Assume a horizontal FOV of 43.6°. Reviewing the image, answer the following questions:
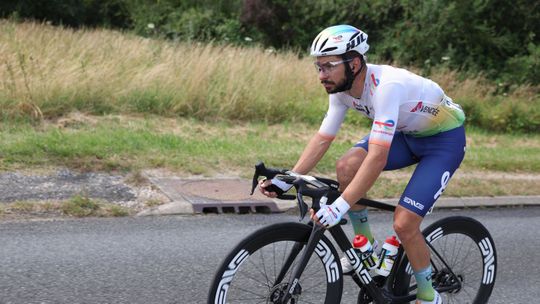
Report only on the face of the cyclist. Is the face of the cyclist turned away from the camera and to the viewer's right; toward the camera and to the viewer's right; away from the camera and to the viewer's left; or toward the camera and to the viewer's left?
toward the camera and to the viewer's left

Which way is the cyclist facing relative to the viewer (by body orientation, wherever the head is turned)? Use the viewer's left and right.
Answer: facing the viewer and to the left of the viewer
